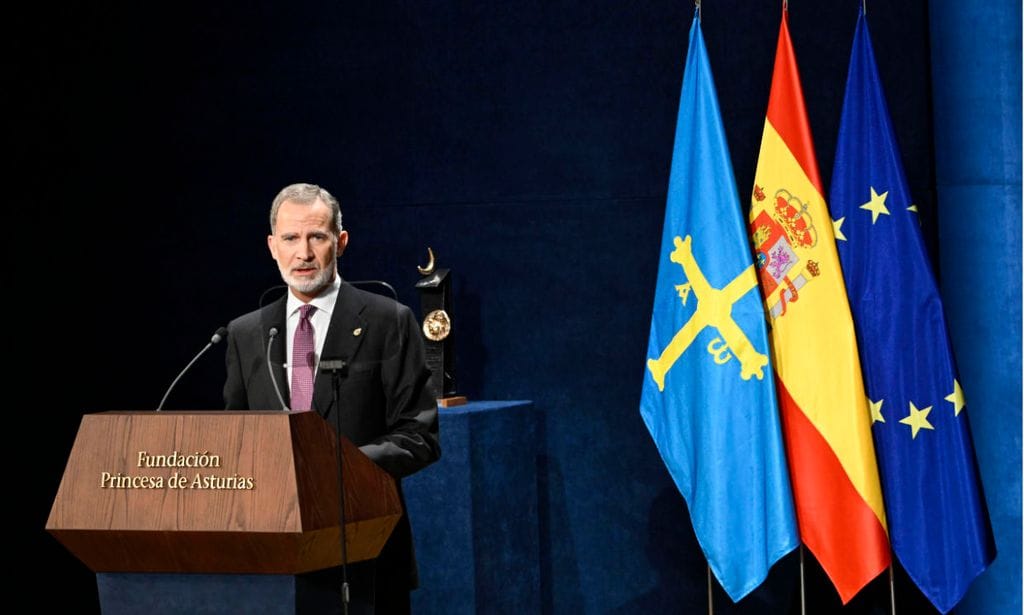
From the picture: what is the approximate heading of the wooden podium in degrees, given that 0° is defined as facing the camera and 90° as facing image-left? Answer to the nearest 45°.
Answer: approximately 45°

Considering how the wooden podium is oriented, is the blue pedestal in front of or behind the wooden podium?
behind

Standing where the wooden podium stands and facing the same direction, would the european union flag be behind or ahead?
behind

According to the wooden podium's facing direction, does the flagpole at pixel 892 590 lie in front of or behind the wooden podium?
behind

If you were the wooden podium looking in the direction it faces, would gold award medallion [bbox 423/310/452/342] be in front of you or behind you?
behind

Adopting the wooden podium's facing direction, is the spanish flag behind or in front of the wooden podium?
behind

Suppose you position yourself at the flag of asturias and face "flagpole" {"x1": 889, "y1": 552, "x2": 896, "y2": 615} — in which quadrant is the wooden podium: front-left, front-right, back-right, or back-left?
back-right

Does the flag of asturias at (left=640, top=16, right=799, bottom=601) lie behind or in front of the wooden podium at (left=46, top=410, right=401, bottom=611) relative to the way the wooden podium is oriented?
behind
